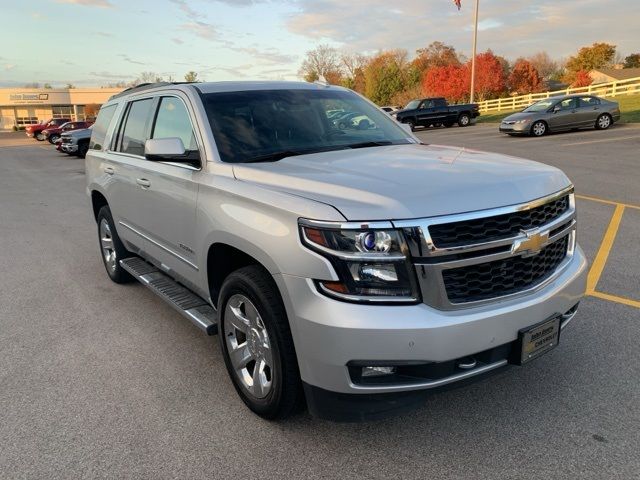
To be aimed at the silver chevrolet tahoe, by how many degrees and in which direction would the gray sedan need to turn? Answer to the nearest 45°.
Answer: approximately 45° to its left

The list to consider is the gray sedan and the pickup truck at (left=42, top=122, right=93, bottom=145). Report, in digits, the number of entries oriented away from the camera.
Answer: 0

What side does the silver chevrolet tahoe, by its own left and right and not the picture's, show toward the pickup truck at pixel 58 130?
back

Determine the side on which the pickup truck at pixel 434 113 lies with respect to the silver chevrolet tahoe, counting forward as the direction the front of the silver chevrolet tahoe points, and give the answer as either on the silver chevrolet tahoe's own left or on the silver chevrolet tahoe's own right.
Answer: on the silver chevrolet tahoe's own left

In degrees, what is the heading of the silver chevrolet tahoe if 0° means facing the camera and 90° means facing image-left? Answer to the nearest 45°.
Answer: approximately 315°

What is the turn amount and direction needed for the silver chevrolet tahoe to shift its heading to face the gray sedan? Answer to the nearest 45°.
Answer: approximately 90° to its left

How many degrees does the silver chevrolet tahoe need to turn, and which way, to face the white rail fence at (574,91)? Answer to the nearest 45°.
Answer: approximately 90° to its left

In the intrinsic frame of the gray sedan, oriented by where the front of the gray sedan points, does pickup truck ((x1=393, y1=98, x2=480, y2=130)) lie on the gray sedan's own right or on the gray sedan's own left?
on the gray sedan's own right

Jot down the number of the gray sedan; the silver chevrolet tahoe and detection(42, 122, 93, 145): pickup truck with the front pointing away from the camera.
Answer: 0

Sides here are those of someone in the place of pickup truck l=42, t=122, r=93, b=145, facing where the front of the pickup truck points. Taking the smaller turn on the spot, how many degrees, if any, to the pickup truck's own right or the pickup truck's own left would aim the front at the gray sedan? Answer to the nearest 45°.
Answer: approximately 90° to the pickup truck's own left

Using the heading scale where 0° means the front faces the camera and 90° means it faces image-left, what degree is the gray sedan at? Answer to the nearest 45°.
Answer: approximately 45°
